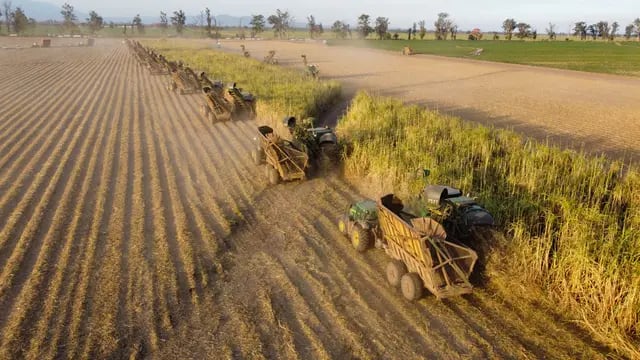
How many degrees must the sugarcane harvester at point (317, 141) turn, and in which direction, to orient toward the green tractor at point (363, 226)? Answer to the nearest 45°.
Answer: approximately 135° to its left

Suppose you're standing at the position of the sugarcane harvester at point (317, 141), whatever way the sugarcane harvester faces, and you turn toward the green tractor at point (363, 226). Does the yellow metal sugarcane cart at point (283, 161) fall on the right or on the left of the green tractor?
right

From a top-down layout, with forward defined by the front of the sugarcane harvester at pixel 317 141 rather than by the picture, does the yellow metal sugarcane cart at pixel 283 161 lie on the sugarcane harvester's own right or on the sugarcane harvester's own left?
on the sugarcane harvester's own left

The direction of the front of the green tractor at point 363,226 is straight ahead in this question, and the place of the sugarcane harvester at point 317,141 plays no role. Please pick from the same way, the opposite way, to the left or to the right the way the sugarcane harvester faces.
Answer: the same way

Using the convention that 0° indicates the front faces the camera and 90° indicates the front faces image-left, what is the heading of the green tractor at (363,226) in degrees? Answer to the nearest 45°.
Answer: approximately 135°

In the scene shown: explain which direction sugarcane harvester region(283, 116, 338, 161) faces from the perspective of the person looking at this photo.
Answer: facing away from the viewer and to the left of the viewer

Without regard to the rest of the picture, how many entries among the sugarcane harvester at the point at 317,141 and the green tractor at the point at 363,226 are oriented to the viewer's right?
0

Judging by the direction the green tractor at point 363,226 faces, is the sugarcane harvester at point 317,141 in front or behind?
in front

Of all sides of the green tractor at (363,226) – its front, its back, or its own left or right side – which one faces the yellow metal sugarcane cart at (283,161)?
front
